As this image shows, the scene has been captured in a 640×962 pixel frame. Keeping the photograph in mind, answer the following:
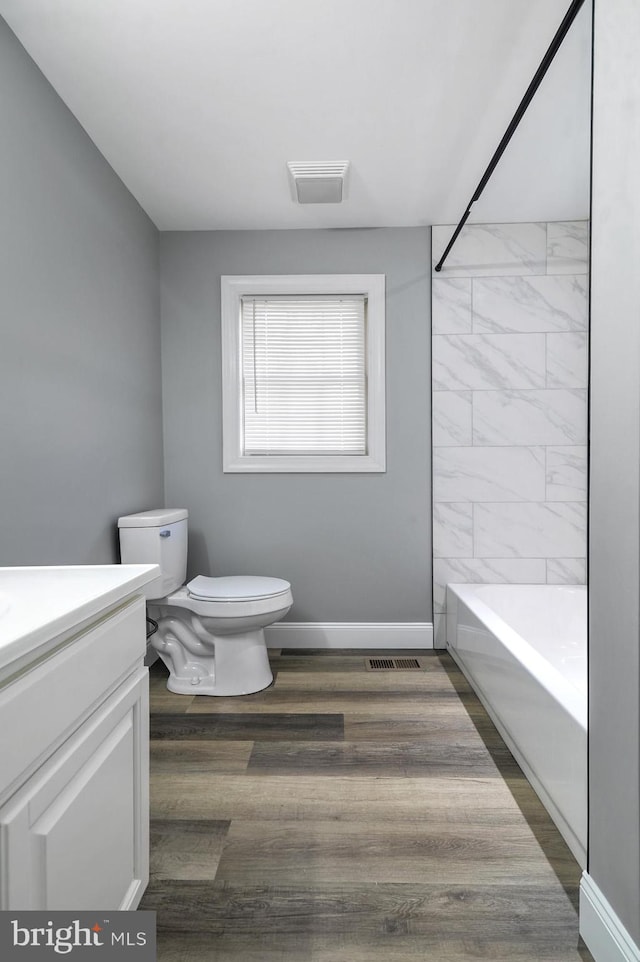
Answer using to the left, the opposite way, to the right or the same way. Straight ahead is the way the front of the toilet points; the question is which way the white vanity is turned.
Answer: the same way

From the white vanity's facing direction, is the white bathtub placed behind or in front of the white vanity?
in front

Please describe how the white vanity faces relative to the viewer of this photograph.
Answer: facing to the right of the viewer

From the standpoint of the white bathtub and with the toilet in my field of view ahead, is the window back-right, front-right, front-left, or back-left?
front-right

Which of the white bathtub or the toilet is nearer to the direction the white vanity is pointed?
the white bathtub

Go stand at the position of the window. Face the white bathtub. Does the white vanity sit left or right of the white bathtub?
right

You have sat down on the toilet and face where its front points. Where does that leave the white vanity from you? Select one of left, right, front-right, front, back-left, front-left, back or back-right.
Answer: right

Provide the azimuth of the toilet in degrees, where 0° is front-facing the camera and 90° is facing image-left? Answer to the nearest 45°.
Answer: approximately 270°
